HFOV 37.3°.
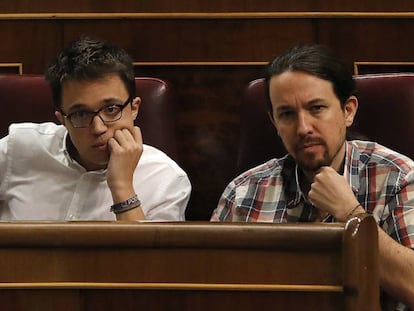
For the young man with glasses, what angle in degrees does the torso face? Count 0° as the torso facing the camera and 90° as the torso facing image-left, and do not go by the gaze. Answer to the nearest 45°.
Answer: approximately 0°
